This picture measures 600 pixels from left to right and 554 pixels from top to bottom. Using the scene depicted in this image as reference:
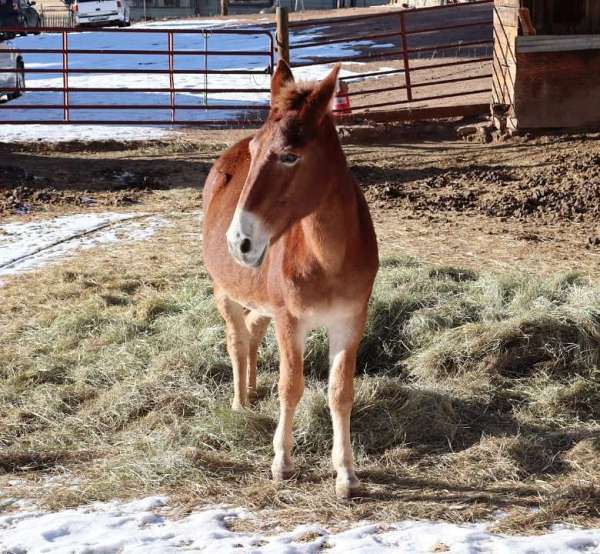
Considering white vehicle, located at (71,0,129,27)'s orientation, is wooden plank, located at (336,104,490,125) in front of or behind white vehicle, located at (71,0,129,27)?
behind

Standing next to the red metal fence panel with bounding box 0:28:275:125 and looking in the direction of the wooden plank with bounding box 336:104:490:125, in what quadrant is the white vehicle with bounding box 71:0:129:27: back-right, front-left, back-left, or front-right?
back-left

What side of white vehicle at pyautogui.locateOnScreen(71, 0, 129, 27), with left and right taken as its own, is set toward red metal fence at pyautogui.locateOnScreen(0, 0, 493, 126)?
back

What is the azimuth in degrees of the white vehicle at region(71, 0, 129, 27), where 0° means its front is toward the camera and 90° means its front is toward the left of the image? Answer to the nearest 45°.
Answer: approximately 180°

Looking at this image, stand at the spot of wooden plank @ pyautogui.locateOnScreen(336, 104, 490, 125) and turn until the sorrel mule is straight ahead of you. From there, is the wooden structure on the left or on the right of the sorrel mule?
left

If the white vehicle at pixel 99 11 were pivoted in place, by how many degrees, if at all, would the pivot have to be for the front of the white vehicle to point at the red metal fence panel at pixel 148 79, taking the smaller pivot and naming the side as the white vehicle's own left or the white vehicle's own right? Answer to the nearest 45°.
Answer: approximately 180°
